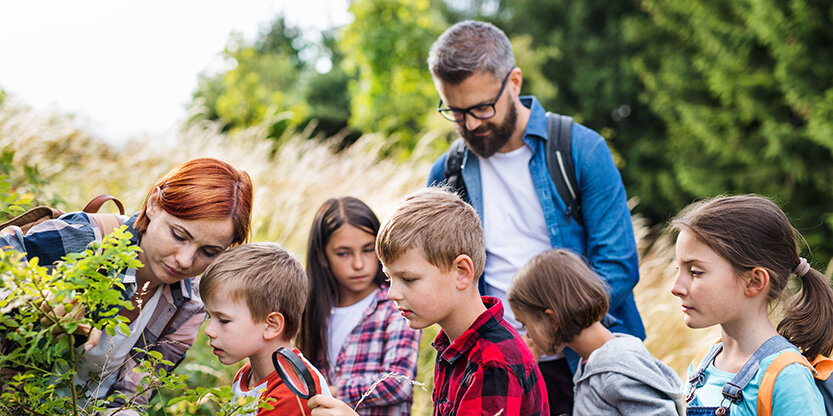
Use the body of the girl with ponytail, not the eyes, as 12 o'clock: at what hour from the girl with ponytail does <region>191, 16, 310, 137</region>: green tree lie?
The green tree is roughly at 3 o'clock from the girl with ponytail.

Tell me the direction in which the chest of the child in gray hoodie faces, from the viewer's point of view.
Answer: to the viewer's left

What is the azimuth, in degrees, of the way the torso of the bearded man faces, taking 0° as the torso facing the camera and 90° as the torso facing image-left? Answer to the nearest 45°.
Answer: approximately 45°

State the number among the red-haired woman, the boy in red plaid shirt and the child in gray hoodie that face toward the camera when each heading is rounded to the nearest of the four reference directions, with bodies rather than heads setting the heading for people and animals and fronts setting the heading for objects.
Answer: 1

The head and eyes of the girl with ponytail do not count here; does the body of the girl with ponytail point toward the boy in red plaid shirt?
yes

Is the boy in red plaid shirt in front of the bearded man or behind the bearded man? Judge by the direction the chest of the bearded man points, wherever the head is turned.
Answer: in front

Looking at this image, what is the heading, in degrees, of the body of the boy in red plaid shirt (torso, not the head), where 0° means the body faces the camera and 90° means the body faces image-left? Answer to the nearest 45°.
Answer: approximately 90°

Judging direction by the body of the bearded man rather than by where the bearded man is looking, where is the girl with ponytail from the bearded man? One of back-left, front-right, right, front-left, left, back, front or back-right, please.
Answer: left

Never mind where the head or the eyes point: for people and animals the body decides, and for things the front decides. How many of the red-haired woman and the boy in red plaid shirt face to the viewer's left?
1

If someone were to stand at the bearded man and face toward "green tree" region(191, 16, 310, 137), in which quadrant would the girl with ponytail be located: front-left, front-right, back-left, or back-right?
back-right

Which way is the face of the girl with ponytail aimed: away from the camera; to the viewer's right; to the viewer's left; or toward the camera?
to the viewer's left

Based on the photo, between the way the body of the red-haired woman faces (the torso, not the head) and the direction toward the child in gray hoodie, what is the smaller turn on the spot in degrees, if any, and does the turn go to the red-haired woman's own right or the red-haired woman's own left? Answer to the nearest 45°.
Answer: approximately 90° to the red-haired woman's own left
